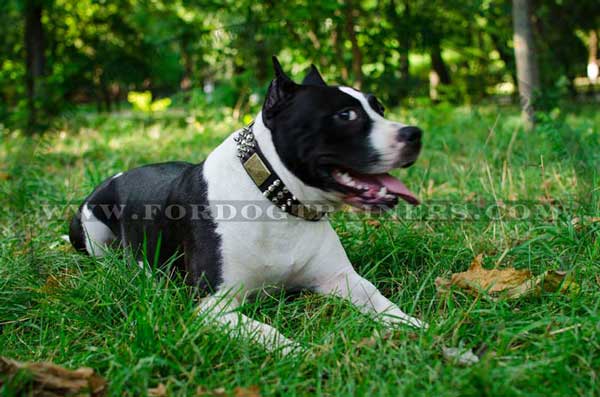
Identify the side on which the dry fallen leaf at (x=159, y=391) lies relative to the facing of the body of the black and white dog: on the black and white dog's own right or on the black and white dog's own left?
on the black and white dog's own right

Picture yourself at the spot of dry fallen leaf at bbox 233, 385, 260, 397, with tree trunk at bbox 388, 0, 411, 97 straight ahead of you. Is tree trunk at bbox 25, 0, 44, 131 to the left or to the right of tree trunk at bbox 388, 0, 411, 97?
left

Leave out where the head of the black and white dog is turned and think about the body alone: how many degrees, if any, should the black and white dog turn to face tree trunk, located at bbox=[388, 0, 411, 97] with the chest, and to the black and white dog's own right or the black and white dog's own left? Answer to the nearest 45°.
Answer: approximately 135° to the black and white dog's own left

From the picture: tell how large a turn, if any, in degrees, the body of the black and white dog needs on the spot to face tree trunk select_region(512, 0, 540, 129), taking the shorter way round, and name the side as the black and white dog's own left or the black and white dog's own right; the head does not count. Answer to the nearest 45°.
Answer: approximately 90° to the black and white dog's own left

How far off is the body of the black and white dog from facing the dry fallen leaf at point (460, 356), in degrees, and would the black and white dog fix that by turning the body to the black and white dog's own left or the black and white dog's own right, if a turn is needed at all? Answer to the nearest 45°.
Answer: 0° — it already faces it

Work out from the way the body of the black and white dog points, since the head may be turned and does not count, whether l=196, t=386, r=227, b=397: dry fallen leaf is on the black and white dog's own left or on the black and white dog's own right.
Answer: on the black and white dog's own right

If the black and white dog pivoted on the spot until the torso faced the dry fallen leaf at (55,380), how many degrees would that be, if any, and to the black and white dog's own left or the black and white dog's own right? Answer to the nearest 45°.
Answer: approximately 90° to the black and white dog's own right

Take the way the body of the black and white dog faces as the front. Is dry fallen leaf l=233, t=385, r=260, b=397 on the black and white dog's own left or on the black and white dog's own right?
on the black and white dog's own right

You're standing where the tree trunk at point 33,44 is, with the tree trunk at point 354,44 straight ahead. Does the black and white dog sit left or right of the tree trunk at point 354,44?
right

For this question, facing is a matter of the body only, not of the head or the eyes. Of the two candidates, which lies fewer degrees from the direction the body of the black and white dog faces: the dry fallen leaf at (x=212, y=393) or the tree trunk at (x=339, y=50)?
the dry fallen leaf

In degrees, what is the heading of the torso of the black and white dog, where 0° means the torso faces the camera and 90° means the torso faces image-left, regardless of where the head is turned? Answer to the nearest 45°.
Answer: approximately 315°

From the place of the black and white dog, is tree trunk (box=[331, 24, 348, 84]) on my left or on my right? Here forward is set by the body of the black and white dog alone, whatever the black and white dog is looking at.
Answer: on my left
